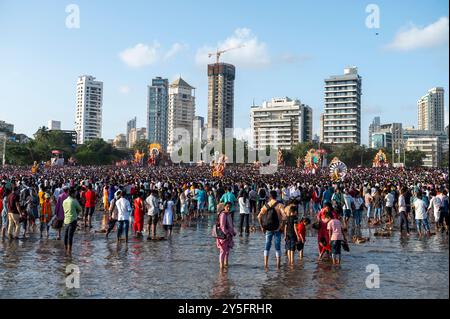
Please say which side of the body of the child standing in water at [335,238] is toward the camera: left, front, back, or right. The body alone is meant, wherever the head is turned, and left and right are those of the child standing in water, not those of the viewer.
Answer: back

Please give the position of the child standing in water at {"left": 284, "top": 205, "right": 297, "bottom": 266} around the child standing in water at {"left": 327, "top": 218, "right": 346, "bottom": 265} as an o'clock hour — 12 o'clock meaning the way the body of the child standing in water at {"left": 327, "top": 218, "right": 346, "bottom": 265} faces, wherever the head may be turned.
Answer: the child standing in water at {"left": 284, "top": 205, "right": 297, "bottom": 266} is roughly at 9 o'clock from the child standing in water at {"left": 327, "top": 218, "right": 346, "bottom": 265}.

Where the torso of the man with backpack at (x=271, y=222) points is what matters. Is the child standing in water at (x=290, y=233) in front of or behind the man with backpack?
in front

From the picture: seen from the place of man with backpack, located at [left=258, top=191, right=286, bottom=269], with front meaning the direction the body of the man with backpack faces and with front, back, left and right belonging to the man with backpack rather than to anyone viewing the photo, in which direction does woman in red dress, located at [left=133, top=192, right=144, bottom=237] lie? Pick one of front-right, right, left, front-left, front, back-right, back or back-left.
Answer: front-left

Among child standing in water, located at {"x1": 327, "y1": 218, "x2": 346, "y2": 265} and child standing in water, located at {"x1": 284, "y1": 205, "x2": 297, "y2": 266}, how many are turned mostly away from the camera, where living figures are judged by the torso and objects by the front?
2

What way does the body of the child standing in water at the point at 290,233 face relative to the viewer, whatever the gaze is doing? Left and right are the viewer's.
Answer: facing away from the viewer

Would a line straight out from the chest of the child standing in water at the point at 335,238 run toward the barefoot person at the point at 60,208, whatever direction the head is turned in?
no

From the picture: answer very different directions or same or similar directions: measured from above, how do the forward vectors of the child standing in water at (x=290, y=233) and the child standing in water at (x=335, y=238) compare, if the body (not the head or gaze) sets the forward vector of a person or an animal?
same or similar directions

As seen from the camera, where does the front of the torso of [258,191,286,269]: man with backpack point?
away from the camera

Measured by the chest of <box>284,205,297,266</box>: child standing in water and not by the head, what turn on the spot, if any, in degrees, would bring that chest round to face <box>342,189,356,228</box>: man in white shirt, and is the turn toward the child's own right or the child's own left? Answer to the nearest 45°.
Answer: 0° — they already face them

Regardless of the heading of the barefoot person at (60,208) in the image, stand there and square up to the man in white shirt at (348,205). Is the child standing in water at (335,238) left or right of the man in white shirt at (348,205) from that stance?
right

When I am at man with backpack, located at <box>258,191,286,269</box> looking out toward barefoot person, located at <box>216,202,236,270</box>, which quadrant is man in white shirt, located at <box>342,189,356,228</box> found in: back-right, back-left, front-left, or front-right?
back-right

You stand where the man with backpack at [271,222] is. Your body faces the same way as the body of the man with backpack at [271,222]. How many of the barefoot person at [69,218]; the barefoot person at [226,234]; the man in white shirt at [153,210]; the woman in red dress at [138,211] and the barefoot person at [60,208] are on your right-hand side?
0

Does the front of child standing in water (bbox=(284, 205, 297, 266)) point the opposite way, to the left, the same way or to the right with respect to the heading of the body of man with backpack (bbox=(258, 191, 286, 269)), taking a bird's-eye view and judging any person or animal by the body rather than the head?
the same way
